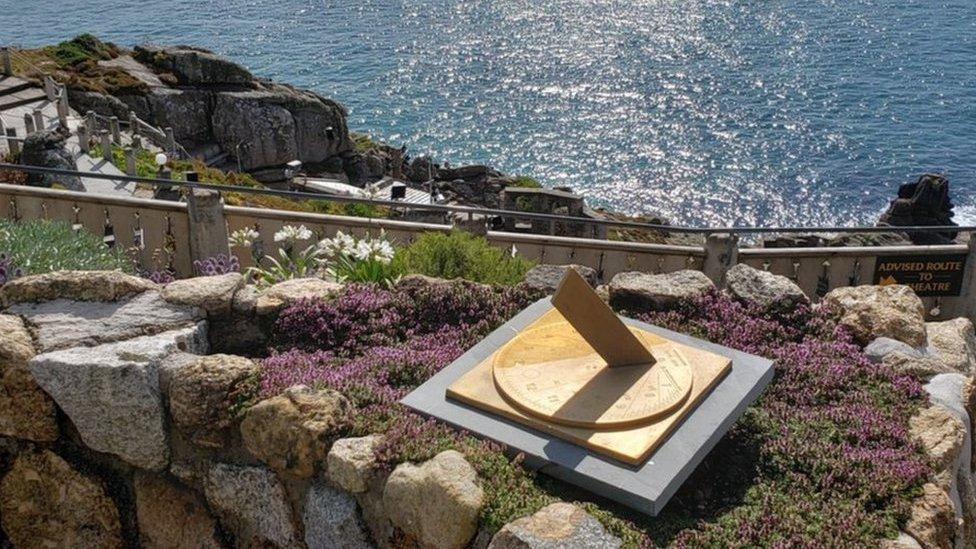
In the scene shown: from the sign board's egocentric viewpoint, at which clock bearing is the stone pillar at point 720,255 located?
The stone pillar is roughly at 2 o'clock from the sign board.

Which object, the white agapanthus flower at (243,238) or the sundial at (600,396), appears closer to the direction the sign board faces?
the sundial

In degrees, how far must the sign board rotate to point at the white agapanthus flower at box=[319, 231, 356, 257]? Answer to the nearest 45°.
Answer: approximately 45° to its right

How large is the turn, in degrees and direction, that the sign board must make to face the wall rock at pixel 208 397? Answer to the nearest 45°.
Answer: approximately 45° to its right

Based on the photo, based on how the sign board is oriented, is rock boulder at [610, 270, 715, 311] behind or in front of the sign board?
in front

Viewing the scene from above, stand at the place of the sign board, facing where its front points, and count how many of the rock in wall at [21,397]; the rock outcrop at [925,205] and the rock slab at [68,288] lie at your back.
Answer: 1

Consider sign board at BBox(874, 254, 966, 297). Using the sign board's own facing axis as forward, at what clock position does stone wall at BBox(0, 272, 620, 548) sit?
The stone wall is roughly at 1 o'clock from the sign board.

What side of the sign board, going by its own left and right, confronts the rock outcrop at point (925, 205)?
back

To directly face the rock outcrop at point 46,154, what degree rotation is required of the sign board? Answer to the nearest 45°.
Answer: approximately 90° to its right

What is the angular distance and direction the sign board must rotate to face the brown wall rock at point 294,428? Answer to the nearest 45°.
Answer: approximately 45° to its right

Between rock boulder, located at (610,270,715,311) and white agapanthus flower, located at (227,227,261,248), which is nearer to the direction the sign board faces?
the rock boulder

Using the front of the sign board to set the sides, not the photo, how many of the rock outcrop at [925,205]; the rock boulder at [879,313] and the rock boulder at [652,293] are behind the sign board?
1

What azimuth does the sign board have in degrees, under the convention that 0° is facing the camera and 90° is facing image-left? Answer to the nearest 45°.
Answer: approximately 0°

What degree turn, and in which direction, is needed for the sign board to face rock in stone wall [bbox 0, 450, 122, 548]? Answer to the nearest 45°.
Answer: approximately 45° to its right

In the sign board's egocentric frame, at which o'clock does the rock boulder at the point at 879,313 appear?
The rock boulder is roughly at 12 o'clock from the sign board.
